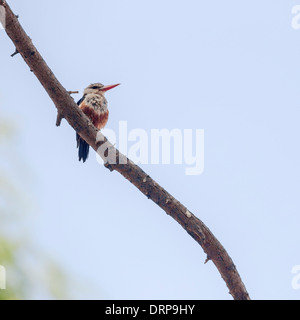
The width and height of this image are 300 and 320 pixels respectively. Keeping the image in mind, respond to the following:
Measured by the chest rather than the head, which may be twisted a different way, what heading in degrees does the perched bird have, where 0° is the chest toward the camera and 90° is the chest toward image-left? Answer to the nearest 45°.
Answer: approximately 315°
